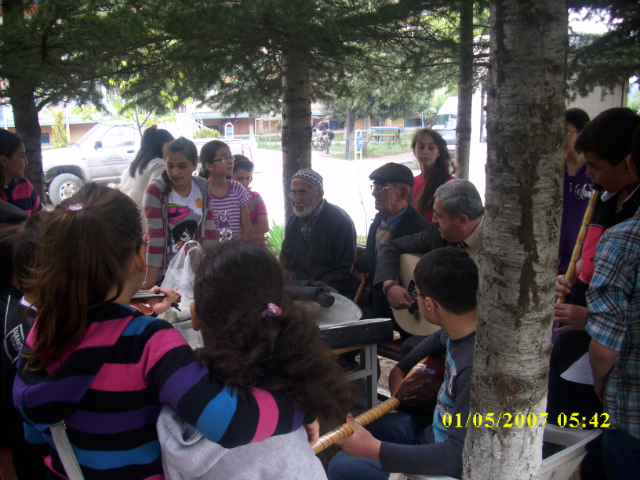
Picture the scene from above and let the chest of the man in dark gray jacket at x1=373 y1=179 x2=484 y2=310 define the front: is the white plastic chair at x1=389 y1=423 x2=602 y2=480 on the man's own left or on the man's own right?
on the man's own left

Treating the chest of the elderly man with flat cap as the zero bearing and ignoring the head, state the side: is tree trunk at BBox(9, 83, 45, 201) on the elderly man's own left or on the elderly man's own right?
on the elderly man's own right

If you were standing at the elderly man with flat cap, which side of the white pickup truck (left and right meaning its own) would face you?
left

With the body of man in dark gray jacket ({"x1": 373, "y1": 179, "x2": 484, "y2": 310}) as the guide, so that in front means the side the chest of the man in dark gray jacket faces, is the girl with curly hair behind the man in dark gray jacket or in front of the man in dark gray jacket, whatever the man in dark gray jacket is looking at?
in front

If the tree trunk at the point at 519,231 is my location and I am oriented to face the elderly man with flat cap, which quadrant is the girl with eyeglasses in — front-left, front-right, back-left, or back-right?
front-left

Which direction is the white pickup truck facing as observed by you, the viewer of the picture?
facing to the left of the viewer

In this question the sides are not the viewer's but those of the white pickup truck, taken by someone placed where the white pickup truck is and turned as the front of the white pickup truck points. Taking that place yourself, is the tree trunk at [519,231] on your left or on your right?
on your left

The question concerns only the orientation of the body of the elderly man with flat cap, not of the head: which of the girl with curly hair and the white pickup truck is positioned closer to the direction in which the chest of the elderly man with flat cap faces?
the girl with curly hair

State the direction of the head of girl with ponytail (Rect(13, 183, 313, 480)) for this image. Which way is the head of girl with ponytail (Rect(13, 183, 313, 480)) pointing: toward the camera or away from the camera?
away from the camera

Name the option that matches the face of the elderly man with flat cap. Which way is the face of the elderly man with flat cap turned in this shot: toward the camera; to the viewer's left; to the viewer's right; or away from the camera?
to the viewer's left

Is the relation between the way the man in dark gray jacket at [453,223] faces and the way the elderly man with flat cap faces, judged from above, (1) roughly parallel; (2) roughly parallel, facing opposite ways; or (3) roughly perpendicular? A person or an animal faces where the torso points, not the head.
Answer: roughly parallel

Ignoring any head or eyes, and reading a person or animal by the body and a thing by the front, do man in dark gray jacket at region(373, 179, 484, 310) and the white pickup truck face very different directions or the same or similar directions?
same or similar directions

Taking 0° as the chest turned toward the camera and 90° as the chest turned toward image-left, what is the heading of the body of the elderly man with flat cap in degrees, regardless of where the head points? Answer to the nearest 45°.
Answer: approximately 45°

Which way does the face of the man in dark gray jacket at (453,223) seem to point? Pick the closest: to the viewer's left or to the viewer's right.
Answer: to the viewer's left

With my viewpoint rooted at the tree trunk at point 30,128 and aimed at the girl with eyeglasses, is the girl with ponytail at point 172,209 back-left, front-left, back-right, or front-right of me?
front-right

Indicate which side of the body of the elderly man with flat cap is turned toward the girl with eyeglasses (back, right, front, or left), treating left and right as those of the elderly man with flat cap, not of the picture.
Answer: right
